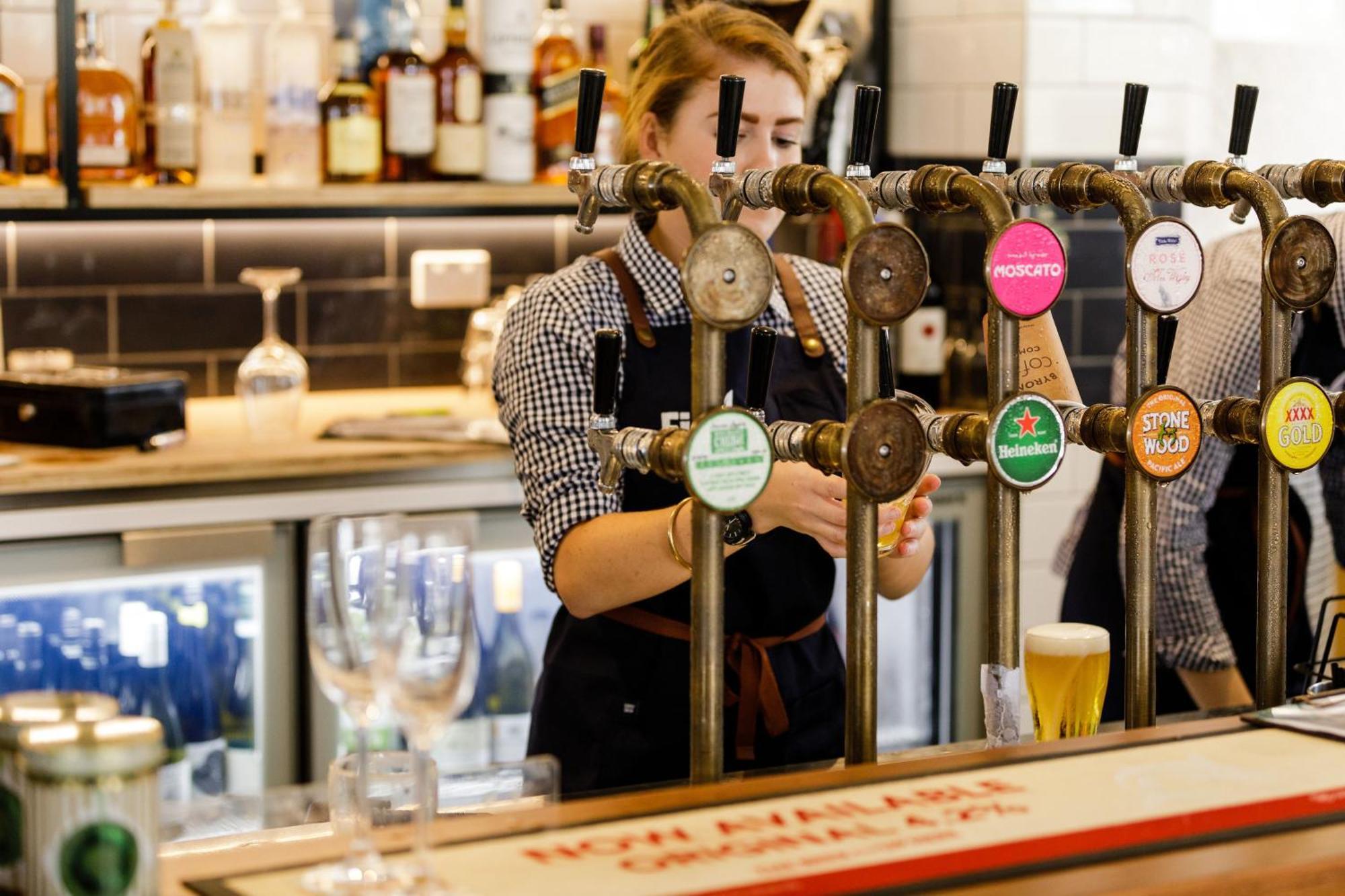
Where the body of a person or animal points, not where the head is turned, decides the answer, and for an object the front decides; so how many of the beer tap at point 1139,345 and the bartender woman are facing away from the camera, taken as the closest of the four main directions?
0

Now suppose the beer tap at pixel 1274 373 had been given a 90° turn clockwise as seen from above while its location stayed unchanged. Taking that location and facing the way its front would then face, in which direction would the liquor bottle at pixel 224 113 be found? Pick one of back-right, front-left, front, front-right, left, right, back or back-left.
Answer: right

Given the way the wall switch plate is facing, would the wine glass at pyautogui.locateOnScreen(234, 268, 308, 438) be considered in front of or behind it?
in front

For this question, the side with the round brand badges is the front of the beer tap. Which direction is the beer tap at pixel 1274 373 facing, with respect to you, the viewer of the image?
facing the viewer and to the right of the viewer

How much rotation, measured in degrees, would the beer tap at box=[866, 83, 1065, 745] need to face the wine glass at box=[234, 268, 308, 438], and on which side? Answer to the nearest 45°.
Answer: approximately 180°

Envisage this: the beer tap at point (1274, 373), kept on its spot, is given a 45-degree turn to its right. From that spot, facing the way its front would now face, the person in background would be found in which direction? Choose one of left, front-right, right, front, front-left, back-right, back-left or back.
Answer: back

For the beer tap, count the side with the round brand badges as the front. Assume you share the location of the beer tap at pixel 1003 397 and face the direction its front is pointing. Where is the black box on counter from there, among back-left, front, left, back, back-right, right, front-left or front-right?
back

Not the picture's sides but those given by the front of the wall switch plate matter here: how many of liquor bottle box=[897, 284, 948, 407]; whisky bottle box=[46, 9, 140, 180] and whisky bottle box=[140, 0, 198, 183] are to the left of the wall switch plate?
1

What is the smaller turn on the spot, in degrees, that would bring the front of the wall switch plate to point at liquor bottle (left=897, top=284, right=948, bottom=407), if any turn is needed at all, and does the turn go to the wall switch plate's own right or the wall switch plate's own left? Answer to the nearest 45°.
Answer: approximately 90° to the wall switch plate's own left

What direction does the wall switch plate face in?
toward the camera

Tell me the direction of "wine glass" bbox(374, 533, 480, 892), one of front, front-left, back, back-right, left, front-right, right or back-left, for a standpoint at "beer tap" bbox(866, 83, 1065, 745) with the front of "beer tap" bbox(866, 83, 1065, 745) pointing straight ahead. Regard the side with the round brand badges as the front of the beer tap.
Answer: right

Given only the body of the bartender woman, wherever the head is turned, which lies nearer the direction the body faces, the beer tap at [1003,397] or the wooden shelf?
the beer tap

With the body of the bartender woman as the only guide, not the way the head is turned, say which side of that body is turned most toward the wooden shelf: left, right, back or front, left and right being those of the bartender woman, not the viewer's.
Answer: back

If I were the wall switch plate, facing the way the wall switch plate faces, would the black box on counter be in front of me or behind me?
in front

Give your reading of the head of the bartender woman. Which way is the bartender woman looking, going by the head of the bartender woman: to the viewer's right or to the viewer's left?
to the viewer's right
